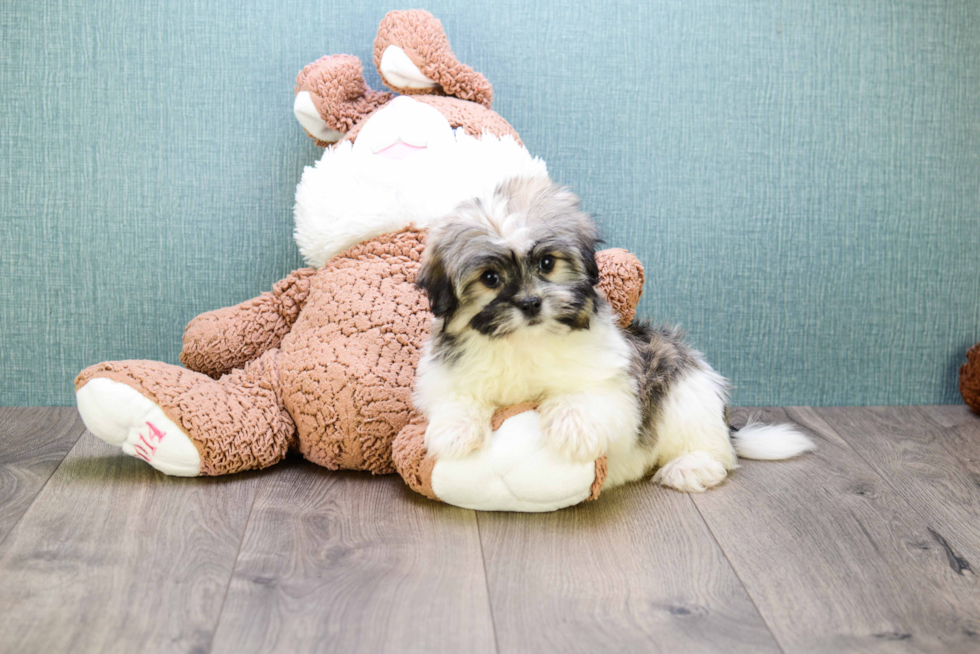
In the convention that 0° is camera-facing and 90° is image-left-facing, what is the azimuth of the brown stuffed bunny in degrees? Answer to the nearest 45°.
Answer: approximately 0°

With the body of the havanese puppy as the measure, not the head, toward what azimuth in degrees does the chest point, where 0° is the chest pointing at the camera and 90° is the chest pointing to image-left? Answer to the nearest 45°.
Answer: approximately 45°
